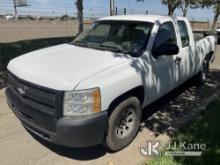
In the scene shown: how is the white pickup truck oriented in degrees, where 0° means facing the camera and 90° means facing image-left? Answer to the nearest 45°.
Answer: approximately 45°
